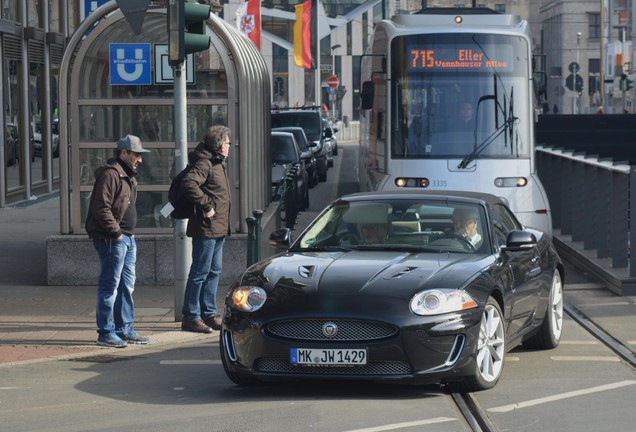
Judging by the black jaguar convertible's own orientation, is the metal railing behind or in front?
behind

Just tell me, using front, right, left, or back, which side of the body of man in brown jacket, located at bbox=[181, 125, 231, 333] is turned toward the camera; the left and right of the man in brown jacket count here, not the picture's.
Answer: right

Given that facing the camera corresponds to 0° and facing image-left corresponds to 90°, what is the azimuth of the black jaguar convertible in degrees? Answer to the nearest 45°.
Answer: approximately 45°

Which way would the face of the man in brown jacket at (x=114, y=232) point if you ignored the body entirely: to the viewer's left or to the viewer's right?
to the viewer's right

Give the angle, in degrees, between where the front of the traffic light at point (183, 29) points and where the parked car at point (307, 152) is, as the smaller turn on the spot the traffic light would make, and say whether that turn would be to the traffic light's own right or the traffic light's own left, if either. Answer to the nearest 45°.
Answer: approximately 90° to the traffic light's own left

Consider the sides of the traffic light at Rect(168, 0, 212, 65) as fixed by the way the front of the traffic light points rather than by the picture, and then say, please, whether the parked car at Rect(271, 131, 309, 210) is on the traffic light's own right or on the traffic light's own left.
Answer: on the traffic light's own left

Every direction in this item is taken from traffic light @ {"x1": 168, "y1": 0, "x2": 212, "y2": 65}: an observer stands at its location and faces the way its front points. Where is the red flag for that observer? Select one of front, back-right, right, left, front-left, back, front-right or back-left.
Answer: left

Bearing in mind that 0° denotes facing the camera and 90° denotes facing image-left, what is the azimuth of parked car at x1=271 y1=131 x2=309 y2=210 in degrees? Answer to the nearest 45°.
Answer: approximately 0°

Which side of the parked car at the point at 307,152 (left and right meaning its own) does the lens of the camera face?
front

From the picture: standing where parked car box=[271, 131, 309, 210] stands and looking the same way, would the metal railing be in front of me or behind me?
in front

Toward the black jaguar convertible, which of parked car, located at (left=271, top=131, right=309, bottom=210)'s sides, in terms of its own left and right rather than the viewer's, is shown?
front
